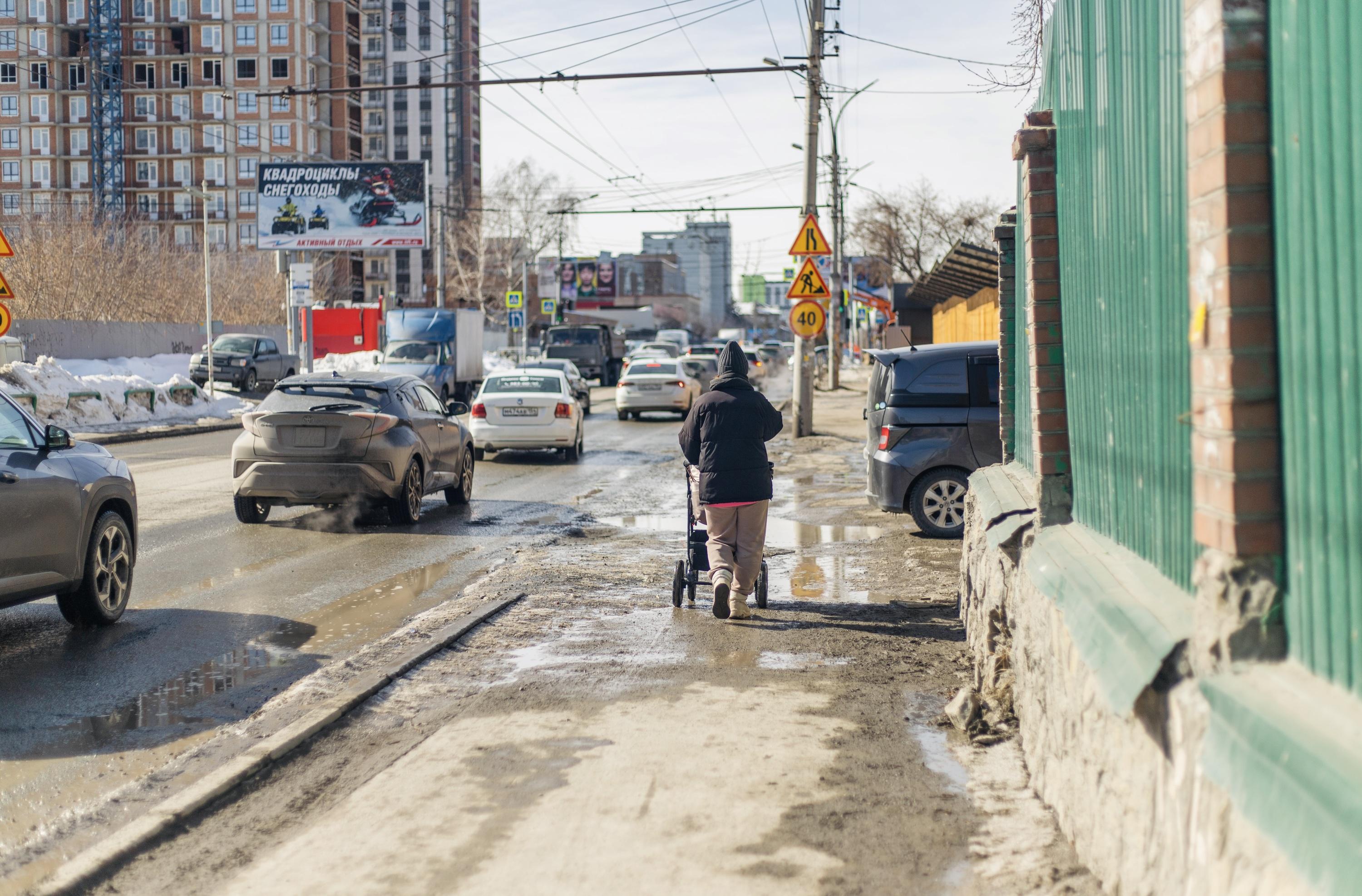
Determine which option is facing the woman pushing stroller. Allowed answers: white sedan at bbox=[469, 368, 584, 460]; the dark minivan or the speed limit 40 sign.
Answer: the speed limit 40 sign

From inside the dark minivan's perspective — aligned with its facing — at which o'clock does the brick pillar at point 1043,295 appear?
The brick pillar is roughly at 3 o'clock from the dark minivan.

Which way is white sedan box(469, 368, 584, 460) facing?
away from the camera

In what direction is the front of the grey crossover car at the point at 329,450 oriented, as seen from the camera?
facing away from the viewer and to the right of the viewer

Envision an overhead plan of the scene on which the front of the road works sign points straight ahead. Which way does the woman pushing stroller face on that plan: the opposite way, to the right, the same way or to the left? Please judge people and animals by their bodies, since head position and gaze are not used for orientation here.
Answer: the opposite way

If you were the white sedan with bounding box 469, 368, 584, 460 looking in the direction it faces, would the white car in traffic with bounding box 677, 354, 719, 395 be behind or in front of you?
in front

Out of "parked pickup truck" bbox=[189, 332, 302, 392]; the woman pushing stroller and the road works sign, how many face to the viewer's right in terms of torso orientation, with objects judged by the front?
0

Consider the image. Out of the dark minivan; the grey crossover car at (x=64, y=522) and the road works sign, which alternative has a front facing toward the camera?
the road works sign

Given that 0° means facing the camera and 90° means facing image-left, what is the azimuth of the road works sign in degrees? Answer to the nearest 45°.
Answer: approximately 0°

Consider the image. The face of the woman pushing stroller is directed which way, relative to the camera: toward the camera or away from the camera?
away from the camera

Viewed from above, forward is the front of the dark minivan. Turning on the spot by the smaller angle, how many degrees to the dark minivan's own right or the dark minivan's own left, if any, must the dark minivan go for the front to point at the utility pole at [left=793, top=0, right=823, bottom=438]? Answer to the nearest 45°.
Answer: approximately 90° to the dark minivan's own left

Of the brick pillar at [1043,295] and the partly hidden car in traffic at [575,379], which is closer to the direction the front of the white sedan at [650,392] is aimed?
the partly hidden car in traffic

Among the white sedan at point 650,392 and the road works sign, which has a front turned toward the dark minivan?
the road works sign

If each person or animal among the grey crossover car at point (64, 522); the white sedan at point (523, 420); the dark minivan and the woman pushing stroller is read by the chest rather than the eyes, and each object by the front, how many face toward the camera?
0
